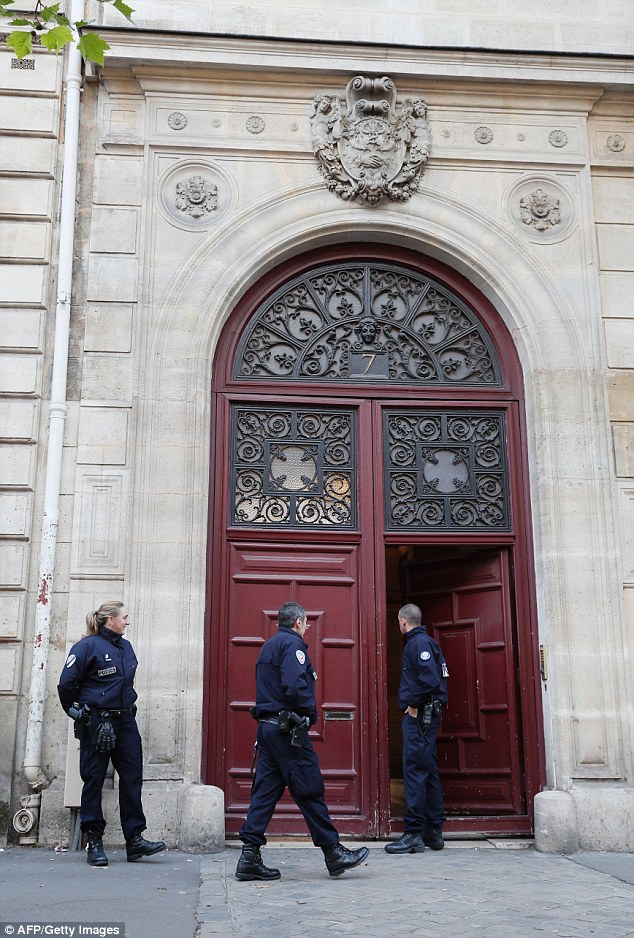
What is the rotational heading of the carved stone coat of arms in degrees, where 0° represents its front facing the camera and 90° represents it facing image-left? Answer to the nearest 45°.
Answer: approximately 0°

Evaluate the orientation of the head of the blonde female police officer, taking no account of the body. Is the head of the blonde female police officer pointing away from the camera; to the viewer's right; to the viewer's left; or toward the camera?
to the viewer's right

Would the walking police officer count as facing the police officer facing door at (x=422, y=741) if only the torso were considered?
yes

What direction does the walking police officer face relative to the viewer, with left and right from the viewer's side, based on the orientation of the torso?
facing away from the viewer and to the right of the viewer

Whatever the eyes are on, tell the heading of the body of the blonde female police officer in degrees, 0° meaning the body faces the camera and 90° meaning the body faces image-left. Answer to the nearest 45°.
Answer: approximately 315°

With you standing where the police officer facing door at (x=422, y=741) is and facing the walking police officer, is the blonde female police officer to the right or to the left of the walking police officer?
right
